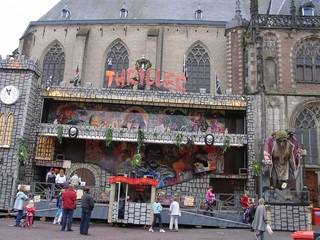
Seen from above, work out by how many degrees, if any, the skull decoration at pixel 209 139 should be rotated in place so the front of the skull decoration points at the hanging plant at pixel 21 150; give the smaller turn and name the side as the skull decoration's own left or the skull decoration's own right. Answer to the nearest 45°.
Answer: approximately 90° to the skull decoration's own right

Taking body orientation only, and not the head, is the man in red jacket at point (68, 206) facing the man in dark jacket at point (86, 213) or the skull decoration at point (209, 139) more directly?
the skull decoration

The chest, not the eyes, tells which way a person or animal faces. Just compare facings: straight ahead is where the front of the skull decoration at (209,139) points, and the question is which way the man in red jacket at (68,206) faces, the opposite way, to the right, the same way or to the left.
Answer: the opposite way

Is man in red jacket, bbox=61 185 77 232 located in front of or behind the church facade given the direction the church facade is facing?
in front

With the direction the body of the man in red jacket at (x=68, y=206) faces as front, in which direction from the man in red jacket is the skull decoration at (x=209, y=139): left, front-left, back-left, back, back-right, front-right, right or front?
front-right

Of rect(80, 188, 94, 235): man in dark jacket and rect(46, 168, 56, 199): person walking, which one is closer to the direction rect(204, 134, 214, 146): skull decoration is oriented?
the man in dark jacket

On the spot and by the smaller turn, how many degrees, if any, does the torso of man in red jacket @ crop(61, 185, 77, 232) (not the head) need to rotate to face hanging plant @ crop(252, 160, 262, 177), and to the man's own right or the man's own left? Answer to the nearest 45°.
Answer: approximately 45° to the man's own right

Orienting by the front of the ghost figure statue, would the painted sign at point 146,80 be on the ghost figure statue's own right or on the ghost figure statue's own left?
on the ghost figure statue's own right

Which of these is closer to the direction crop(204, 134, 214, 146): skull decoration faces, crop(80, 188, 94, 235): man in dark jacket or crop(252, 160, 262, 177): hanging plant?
the man in dark jacket

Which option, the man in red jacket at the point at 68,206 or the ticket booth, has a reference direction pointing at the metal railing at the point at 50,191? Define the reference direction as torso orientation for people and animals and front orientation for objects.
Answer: the man in red jacket
